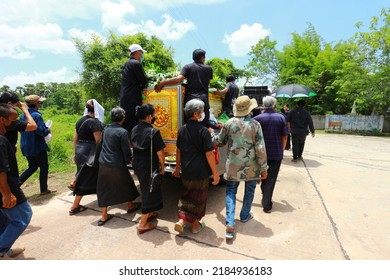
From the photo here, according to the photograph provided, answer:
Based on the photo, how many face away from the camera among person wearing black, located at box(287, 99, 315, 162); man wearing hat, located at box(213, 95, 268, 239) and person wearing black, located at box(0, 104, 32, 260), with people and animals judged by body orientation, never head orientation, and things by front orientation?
2

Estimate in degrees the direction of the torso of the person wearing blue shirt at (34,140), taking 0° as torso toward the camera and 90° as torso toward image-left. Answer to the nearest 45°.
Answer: approximately 270°

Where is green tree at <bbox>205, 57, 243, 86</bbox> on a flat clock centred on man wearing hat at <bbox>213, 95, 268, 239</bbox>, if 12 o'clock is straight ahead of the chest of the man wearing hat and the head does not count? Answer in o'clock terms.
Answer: The green tree is roughly at 12 o'clock from the man wearing hat.

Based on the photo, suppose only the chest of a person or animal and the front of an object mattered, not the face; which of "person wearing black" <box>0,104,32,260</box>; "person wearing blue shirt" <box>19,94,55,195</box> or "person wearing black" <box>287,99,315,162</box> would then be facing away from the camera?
"person wearing black" <box>287,99,315,162</box>

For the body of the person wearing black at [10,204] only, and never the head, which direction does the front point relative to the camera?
to the viewer's right

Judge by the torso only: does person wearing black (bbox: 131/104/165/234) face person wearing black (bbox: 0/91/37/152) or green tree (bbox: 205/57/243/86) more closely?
the green tree

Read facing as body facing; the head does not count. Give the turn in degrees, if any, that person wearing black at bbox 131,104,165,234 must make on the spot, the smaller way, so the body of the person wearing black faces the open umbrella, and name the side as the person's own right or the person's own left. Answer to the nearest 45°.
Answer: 0° — they already face it

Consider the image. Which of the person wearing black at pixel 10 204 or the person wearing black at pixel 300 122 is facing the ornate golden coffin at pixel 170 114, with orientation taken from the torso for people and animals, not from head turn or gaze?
the person wearing black at pixel 10 204

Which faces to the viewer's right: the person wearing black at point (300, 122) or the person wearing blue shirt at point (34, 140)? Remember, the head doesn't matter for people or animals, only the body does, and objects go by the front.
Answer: the person wearing blue shirt at point (34, 140)

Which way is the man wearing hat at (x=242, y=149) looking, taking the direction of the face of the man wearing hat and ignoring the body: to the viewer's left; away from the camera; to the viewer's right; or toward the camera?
away from the camera

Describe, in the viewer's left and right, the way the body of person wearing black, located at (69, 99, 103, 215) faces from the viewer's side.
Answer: facing away from the viewer and to the right of the viewer
